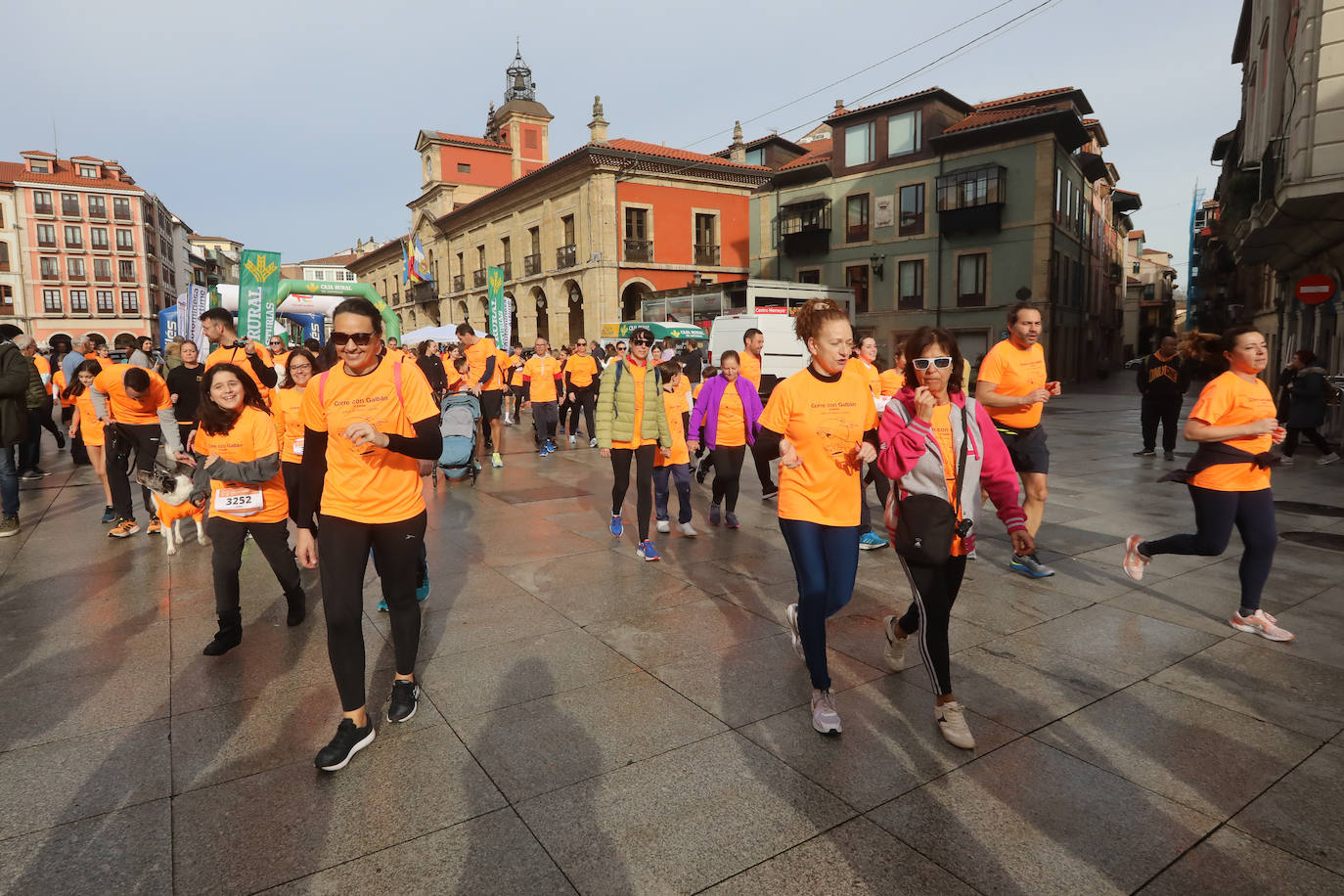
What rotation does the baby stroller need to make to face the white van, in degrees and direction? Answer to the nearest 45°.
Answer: approximately 135° to its left

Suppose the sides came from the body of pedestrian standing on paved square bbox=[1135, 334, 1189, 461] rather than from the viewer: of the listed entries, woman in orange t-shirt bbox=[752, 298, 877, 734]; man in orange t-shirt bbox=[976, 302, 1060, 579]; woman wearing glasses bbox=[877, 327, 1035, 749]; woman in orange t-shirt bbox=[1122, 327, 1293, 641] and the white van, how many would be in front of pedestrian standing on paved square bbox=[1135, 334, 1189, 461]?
4

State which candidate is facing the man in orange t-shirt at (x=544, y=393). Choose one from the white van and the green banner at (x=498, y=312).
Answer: the green banner

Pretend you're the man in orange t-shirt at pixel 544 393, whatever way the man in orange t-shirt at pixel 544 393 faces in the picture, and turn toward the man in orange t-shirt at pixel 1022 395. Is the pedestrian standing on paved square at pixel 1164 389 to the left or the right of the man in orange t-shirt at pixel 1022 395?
left

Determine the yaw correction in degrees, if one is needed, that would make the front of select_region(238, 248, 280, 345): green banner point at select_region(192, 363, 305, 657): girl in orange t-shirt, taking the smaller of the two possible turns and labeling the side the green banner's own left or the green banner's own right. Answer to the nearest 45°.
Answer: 0° — it already faces them

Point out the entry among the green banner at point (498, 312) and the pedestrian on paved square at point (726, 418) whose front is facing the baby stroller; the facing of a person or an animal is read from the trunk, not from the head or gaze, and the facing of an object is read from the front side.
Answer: the green banner

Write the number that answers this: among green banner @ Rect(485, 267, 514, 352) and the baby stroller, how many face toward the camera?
2

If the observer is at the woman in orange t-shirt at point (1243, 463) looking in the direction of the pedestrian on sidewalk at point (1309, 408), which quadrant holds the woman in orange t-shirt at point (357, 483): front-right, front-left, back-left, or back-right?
back-left

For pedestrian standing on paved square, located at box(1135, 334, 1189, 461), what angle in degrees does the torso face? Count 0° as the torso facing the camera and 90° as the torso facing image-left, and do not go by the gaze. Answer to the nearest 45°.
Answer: approximately 0°
